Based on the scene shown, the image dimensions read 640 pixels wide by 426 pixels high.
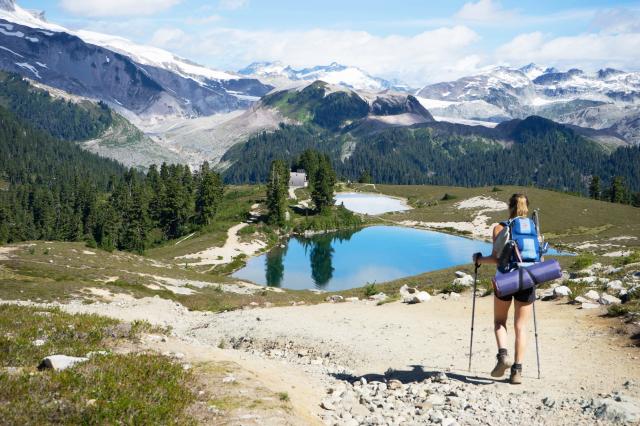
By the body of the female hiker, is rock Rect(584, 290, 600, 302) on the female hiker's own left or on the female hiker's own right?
on the female hiker's own right

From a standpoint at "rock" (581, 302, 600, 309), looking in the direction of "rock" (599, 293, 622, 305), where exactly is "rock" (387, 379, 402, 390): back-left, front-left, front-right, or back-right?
back-right

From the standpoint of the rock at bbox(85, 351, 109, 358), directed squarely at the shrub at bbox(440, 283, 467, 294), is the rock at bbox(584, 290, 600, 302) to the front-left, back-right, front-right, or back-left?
front-right

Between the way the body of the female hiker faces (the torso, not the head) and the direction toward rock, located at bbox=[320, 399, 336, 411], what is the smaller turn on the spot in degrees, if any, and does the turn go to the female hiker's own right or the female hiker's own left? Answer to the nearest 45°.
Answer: approximately 90° to the female hiker's own left

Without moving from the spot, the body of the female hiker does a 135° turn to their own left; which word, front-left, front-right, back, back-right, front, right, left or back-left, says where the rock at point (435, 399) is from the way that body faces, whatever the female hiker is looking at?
front-right

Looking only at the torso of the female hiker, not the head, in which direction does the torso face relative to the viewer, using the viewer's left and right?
facing away from the viewer and to the left of the viewer

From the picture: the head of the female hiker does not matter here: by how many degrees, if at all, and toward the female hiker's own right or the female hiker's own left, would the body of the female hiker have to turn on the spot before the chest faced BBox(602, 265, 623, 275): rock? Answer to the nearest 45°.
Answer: approximately 45° to the female hiker's own right

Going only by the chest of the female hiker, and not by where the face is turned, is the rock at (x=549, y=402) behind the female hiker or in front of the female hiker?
behind
